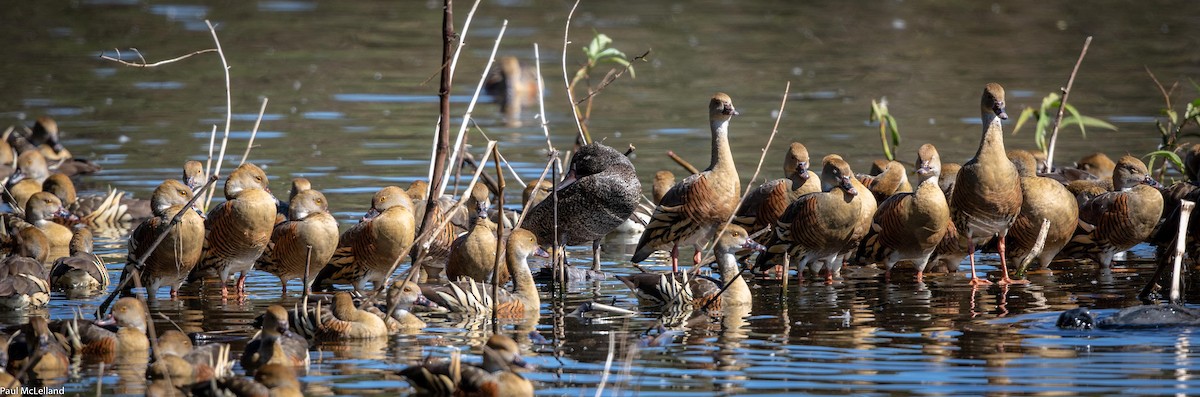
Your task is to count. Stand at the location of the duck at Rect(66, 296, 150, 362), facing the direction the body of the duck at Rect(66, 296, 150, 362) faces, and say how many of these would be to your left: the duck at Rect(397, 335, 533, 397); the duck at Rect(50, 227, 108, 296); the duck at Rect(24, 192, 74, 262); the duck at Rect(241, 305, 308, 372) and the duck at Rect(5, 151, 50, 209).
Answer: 3

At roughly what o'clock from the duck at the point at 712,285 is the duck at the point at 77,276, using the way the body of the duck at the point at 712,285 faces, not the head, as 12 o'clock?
the duck at the point at 77,276 is roughly at 6 o'clock from the duck at the point at 712,285.

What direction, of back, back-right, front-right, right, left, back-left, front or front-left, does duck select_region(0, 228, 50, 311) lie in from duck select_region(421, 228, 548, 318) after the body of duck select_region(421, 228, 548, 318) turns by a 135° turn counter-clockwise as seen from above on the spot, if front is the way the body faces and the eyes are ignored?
front-left

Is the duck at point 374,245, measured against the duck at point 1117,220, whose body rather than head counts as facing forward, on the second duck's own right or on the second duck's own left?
on the second duck's own right

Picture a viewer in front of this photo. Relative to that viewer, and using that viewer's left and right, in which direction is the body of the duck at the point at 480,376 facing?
facing to the right of the viewer

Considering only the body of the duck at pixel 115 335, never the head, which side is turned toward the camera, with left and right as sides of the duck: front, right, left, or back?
right

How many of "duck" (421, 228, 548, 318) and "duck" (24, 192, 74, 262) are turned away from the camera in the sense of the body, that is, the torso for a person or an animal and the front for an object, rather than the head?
0
